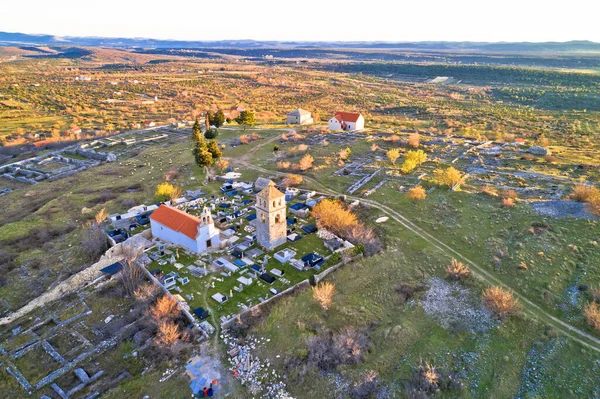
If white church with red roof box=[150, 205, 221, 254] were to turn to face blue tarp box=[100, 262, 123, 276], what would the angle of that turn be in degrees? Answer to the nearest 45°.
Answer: approximately 135° to its right

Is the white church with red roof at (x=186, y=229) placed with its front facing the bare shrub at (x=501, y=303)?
yes

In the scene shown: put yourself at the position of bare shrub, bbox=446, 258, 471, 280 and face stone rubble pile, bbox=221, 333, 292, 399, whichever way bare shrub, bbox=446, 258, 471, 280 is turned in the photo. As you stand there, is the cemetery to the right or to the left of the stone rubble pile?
right

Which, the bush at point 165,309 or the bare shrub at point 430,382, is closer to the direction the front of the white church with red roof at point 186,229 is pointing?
the bare shrub

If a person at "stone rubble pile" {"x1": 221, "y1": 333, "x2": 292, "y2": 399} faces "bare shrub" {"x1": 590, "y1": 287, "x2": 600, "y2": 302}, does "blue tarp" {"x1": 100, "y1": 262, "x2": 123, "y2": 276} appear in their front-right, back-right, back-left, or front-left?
back-left

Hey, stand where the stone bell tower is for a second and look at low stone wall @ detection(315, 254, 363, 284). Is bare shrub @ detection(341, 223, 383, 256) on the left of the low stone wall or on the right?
left

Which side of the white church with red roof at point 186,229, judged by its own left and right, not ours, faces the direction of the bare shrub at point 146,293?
right

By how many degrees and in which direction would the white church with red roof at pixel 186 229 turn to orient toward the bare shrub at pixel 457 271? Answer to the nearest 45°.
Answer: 0° — it already faces it

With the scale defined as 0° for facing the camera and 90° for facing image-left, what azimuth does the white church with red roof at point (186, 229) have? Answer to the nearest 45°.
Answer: approximately 315°
